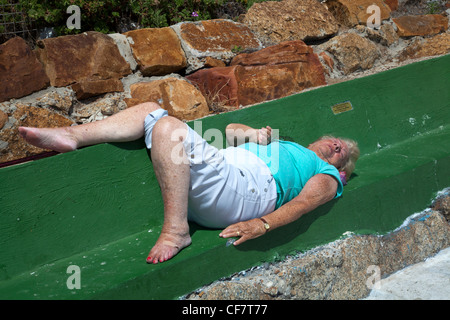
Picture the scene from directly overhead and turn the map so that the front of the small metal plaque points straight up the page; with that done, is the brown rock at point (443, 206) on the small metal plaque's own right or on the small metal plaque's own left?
on the small metal plaque's own left

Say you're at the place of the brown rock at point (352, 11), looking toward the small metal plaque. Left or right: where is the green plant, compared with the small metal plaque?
right

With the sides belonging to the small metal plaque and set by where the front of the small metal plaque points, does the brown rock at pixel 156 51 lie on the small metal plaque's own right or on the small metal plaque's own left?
on the small metal plaque's own right

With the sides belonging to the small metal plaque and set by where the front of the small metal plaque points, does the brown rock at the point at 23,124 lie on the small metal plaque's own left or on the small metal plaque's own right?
on the small metal plaque's own right

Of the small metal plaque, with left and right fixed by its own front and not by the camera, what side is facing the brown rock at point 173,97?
right

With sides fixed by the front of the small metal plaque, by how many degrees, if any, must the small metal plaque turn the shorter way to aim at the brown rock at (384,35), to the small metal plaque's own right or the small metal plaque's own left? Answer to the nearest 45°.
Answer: approximately 180°

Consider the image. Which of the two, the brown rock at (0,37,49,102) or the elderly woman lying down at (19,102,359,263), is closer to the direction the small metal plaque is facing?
the elderly woman lying down

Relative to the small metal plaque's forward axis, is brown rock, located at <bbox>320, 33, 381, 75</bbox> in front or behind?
behind

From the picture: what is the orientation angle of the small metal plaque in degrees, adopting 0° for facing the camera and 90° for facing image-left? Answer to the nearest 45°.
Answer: approximately 0°

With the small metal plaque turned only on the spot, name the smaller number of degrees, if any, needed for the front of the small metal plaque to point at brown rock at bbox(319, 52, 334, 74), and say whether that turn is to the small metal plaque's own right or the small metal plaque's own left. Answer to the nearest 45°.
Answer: approximately 180°

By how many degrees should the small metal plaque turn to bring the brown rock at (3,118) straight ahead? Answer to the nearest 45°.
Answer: approximately 45° to its right

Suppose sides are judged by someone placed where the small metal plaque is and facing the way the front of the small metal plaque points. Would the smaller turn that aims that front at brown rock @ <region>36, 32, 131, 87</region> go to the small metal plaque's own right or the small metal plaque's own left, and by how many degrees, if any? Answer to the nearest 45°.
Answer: approximately 90° to the small metal plaque's own right
